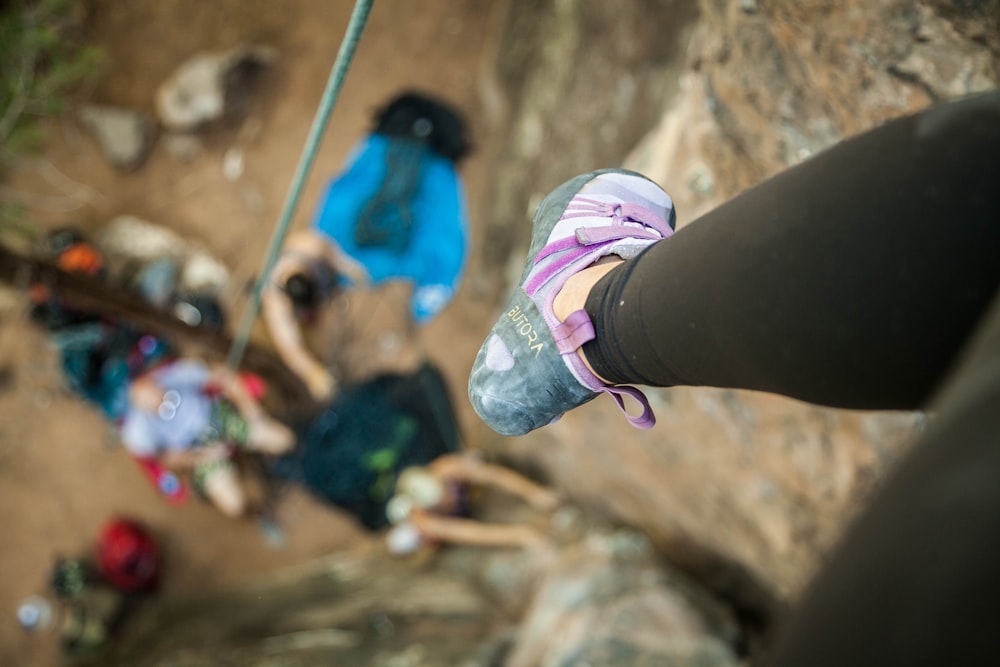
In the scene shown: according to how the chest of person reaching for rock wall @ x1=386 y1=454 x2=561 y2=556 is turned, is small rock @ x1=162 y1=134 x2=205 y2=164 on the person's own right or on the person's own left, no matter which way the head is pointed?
on the person's own left

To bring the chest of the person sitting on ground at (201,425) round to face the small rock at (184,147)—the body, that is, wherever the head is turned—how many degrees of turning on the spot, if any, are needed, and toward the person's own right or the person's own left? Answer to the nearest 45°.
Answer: approximately 90° to the person's own left

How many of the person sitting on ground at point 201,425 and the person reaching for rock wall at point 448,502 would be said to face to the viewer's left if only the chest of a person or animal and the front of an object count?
0

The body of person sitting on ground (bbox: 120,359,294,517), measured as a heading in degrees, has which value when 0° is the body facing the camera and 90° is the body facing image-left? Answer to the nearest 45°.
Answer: approximately 315°

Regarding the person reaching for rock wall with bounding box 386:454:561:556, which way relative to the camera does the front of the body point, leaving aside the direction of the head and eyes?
to the viewer's right

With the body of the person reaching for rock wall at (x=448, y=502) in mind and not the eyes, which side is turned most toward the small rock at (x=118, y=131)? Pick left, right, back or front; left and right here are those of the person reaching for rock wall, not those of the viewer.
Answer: left
